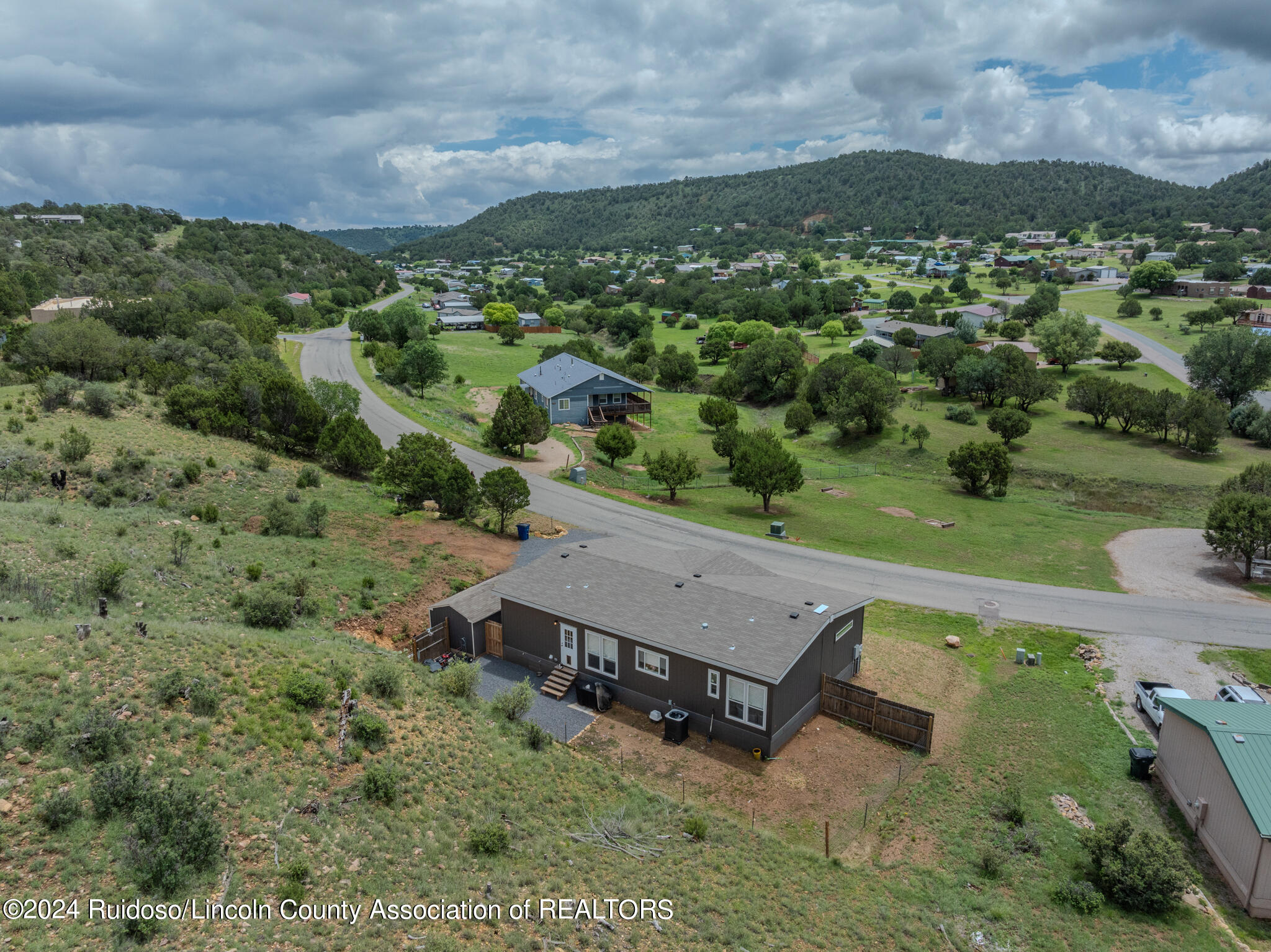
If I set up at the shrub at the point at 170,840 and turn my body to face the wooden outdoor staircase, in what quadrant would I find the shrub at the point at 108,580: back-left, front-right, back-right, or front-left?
front-left

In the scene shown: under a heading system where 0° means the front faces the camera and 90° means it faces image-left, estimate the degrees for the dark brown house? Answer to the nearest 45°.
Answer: approximately 225°

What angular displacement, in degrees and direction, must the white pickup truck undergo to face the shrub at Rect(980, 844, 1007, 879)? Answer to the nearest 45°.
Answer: approximately 45° to its right

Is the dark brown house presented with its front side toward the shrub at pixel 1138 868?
no

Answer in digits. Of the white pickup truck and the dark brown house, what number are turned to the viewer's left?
0

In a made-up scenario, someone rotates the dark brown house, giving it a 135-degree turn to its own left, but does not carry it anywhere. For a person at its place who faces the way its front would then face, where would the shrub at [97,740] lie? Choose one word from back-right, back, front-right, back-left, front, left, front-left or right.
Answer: front-left

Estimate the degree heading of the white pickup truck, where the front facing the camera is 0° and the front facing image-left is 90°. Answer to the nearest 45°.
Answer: approximately 315°

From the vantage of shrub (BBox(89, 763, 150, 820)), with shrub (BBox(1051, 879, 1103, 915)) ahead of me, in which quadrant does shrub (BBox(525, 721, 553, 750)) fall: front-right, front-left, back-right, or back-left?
front-left

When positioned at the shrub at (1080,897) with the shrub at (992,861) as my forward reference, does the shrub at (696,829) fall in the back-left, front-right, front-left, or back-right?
front-left

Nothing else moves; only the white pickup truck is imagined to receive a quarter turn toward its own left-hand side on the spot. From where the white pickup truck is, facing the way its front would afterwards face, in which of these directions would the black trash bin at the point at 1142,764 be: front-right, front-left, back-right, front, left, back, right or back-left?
back-right

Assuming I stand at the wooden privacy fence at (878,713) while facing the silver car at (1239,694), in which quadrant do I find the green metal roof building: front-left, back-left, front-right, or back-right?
front-right

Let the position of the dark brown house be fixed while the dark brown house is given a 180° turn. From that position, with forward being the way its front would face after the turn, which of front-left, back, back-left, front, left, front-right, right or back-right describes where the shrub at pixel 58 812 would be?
front

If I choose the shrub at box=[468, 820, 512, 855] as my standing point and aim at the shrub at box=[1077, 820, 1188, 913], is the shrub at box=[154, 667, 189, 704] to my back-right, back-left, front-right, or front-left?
back-left
